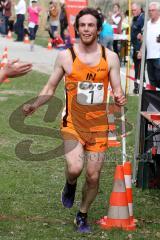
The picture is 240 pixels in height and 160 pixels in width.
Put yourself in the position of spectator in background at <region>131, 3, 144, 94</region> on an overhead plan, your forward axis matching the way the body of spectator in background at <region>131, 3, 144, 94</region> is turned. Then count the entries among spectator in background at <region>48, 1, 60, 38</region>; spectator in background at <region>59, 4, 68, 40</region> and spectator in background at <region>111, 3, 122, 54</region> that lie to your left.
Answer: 0

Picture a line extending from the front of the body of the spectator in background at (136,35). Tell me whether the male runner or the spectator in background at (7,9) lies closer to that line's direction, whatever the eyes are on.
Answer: the male runner

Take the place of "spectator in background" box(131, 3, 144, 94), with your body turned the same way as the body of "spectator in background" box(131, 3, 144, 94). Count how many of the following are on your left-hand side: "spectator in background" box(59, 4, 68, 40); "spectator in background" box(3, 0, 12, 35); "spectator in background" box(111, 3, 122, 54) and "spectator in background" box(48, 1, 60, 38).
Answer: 0

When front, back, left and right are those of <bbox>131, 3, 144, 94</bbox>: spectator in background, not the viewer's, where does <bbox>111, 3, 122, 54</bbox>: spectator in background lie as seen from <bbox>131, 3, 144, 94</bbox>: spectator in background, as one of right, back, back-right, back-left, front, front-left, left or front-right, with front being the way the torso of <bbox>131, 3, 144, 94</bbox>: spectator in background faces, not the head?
back-right

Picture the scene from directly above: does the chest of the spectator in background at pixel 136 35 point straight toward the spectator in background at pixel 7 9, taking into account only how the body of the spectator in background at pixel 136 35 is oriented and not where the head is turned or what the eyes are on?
no

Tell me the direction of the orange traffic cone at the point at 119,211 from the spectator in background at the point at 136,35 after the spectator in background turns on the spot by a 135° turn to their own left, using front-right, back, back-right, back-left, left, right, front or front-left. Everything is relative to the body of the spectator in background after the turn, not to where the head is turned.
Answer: right

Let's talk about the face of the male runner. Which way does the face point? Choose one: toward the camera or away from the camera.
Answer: toward the camera

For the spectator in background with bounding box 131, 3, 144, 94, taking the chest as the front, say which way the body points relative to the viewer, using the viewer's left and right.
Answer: facing the viewer and to the left of the viewer

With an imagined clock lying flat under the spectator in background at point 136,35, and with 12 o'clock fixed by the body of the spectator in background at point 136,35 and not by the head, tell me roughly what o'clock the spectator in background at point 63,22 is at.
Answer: the spectator in background at point 63,22 is roughly at 4 o'clock from the spectator in background at point 136,35.

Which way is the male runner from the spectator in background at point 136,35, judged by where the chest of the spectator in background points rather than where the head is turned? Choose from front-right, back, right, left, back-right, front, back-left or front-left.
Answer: front-left

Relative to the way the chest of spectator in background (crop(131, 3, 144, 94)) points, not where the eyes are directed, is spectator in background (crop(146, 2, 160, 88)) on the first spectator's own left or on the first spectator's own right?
on the first spectator's own left

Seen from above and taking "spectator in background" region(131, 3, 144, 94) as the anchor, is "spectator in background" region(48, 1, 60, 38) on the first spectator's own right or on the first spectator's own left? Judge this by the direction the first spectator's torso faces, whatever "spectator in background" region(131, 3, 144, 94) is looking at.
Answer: on the first spectator's own right
